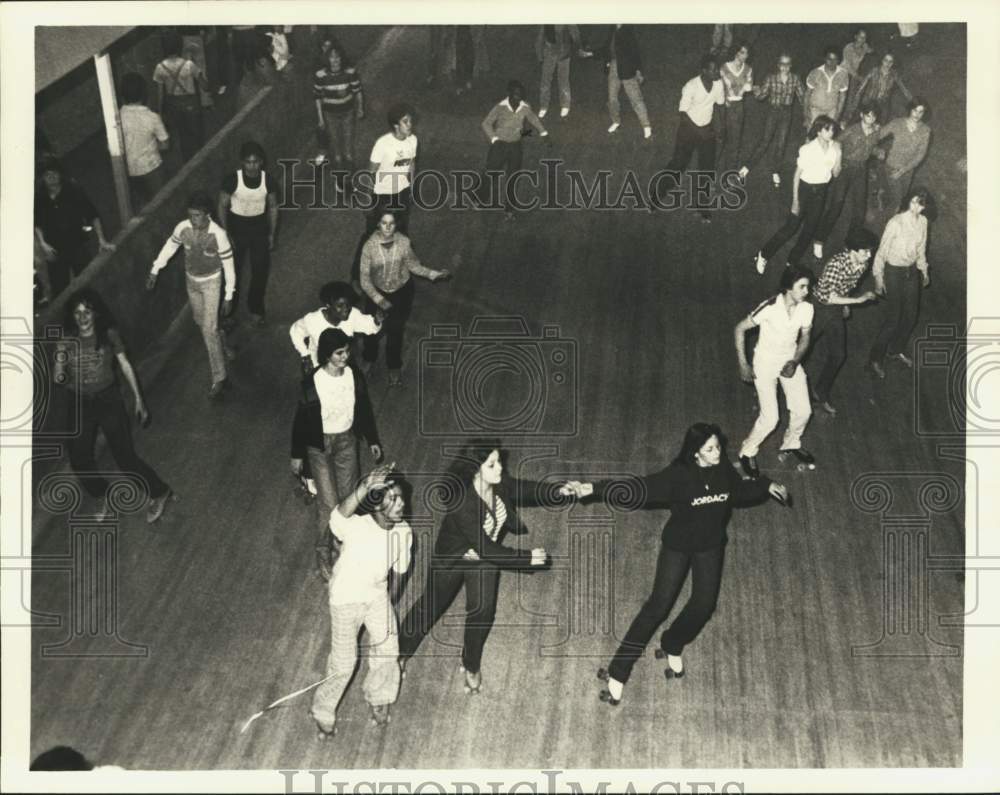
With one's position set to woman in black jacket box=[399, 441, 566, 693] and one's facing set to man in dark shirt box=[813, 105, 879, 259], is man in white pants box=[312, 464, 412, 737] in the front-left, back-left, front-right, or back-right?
back-left

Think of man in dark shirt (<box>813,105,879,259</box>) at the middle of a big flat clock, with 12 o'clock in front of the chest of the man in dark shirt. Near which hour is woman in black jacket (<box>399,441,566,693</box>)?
The woman in black jacket is roughly at 2 o'clock from the man in dark shirt.

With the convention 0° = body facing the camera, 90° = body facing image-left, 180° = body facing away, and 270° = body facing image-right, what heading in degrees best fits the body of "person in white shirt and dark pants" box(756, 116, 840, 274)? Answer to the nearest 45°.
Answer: approximately 315°

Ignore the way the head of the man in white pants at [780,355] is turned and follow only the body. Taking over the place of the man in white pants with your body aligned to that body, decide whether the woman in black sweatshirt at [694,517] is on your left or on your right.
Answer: on your right

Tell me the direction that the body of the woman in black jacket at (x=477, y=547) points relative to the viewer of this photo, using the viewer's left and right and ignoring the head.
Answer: facing the viewer and to the right of the viewer

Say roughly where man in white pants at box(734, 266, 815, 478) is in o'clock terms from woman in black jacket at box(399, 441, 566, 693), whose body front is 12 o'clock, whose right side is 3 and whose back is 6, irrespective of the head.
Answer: The man in white pants is roughly at 9 o'clock from the woman in black jacket.

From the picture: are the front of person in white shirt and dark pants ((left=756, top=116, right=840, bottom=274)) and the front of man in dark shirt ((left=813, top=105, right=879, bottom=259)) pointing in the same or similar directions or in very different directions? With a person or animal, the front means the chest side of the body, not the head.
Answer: same or similar directions

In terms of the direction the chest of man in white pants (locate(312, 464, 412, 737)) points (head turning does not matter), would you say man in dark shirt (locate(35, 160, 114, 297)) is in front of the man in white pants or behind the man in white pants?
behind

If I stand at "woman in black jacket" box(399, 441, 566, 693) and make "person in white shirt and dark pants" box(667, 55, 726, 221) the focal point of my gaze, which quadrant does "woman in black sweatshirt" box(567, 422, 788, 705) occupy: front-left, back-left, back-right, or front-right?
front-right

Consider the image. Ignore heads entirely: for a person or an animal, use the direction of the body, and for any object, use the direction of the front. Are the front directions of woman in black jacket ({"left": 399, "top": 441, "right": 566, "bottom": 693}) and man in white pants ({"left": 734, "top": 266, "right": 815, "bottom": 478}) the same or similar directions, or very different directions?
same or similar directions

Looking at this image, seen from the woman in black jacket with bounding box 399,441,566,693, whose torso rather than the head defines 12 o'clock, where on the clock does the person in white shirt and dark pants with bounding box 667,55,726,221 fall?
The person in white shirt and dark pants is roughly at 8 o'clock from the woman in black jacket.

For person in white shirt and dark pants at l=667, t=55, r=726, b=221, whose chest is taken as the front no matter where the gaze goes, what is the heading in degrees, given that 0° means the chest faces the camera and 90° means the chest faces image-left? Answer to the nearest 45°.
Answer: approximately 315°

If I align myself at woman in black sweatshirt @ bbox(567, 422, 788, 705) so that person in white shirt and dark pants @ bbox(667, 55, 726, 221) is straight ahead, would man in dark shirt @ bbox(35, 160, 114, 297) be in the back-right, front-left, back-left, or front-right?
front-left

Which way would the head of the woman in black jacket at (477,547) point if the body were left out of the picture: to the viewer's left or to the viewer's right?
to the viewer's right

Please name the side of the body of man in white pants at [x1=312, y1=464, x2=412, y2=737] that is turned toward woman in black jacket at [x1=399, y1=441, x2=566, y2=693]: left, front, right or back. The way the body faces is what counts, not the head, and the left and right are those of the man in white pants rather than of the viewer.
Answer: left
